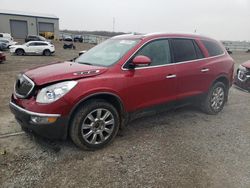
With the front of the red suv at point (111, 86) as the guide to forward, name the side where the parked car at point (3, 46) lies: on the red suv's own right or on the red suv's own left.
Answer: on the red suv's own right

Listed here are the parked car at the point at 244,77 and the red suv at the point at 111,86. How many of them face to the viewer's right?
0

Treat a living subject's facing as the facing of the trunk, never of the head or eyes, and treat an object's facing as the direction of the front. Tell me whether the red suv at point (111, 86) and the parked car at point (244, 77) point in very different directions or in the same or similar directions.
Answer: same or similar directions

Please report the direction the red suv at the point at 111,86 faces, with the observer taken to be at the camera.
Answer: facing the viewer and to the left of the viewer

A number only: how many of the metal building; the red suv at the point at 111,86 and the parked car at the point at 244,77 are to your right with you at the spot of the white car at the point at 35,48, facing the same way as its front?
1

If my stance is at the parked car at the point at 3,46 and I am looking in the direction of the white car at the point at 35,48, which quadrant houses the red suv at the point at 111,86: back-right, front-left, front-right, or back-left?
front-right

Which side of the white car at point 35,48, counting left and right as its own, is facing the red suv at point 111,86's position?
left

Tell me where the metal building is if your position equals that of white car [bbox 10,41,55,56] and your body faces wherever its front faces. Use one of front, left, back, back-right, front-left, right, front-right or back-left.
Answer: right

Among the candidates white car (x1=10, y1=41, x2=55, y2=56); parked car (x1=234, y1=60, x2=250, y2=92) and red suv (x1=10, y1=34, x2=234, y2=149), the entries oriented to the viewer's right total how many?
0

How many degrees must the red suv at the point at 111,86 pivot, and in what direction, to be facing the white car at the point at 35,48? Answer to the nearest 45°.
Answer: approximately 90° to its right

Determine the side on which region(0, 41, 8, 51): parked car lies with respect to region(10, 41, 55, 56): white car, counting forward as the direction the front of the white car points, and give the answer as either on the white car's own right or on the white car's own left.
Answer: on the white car's own right

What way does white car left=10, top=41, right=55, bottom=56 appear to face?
to the viewer's left

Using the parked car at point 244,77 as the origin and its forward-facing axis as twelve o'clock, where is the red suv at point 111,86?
The red suv is roughly at 11 o'clock from the parked car.

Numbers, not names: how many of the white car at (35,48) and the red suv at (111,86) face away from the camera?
0

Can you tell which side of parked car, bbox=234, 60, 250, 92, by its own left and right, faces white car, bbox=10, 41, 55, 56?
right

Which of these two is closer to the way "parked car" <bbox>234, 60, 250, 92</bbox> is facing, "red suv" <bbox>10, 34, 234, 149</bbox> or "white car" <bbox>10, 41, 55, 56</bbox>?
the red suv
